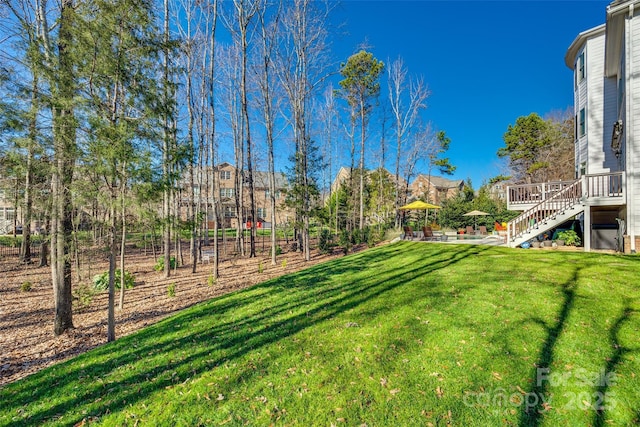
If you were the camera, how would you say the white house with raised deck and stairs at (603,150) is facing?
facing to the right of the viewer

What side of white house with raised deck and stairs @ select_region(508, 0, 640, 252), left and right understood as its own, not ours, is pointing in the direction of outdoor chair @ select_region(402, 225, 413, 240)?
back

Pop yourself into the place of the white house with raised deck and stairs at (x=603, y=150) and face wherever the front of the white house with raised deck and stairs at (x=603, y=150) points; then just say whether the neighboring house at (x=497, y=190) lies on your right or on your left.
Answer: on your left
